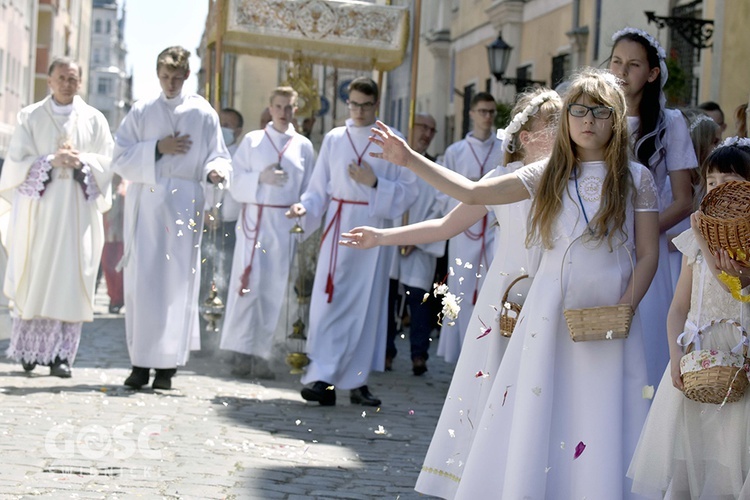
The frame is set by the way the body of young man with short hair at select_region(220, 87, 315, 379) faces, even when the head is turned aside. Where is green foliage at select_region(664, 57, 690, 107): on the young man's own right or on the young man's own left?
on the young man's own left

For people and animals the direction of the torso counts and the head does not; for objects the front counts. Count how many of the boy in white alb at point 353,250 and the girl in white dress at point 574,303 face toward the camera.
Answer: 2

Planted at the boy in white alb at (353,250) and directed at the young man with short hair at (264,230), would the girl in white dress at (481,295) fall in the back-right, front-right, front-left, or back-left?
back-left

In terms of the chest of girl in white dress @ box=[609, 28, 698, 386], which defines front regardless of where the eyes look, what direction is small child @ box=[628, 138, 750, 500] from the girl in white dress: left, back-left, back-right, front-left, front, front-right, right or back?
front-left

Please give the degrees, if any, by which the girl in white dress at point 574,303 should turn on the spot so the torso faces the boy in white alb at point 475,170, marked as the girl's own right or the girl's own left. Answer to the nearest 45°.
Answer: approximately 180°

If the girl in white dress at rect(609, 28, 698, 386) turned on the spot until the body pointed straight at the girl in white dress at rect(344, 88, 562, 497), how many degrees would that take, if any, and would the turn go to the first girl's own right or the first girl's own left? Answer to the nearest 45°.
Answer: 0° — they already face them
